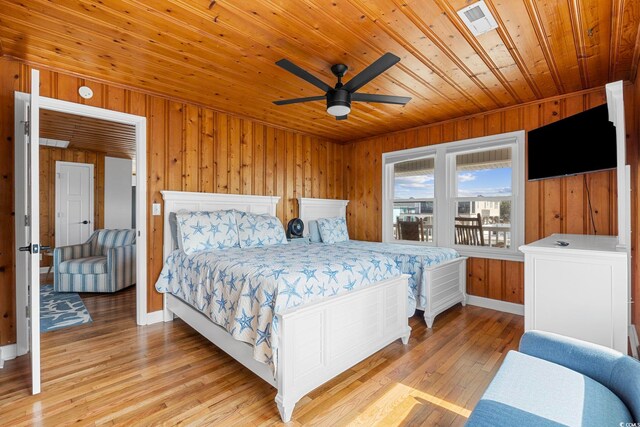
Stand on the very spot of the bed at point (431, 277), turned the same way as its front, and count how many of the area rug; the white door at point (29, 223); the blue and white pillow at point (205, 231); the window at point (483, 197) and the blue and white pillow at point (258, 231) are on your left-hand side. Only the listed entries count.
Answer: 1

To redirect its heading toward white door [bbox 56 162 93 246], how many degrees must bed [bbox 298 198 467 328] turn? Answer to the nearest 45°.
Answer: approximately 135° to its right

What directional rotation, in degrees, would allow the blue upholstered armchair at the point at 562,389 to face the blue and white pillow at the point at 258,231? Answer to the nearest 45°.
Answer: approximately 45° to its right

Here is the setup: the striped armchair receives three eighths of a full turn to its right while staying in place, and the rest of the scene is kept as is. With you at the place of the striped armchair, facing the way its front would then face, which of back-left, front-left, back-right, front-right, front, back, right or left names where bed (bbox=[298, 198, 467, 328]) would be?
back-right

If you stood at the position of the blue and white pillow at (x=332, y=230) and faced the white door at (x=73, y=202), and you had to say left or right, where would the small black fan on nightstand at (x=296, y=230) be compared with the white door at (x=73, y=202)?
left

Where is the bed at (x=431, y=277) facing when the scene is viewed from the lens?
facing the viewer and to the right of the viewer

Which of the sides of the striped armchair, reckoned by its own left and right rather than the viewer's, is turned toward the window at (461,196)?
left

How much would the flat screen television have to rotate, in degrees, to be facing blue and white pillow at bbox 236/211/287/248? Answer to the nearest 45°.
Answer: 0° — it already faces it

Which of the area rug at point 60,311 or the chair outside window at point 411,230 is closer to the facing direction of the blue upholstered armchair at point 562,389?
the area rug

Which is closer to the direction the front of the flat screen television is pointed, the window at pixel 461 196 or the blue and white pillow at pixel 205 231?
the blue and white pillow

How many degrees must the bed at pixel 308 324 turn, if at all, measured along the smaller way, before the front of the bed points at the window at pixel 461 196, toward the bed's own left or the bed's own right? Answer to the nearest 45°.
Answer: approximately 90° to the bed's own left

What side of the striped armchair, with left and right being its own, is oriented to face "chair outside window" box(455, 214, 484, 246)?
left

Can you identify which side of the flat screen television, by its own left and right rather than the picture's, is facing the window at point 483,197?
right

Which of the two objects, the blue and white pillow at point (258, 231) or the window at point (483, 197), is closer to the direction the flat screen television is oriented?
the blue and white pillow

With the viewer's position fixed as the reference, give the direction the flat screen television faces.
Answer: facing the viewer and to the left of the viewer
